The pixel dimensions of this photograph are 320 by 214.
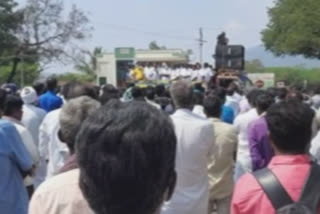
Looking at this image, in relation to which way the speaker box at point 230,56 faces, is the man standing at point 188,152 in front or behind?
in front

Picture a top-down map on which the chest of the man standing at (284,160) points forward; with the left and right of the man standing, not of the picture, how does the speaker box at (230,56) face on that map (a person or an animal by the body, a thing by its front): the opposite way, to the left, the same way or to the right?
the opposite way

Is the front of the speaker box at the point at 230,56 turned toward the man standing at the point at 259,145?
yes

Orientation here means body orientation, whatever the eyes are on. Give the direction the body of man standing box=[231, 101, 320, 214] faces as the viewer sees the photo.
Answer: away from the camera

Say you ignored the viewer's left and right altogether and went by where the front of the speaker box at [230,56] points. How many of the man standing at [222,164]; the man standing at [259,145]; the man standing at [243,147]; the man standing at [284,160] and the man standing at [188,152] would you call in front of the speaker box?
5

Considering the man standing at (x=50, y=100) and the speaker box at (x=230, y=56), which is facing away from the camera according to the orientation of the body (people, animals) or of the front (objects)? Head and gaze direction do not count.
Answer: the man standing

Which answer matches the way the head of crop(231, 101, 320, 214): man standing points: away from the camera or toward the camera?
away from the camera

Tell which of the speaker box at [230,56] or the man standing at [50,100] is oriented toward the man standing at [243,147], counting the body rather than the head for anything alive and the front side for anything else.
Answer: the speaker box

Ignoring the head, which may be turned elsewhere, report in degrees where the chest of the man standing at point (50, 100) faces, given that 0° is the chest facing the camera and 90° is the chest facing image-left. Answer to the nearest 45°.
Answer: approximately 180°

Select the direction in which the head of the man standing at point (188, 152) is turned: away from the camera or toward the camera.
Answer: away from the camera

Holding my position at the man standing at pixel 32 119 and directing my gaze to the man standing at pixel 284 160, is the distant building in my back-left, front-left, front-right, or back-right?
back-left

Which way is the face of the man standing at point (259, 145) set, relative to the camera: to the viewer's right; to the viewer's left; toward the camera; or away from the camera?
away from the camera

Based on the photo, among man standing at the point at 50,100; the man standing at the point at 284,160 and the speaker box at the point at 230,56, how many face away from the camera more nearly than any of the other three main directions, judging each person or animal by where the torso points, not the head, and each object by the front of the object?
2

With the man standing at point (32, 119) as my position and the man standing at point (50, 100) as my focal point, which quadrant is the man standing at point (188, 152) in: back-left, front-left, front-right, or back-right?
back-right

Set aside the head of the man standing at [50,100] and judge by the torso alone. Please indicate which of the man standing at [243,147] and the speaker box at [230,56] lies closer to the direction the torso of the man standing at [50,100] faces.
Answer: the speaker box

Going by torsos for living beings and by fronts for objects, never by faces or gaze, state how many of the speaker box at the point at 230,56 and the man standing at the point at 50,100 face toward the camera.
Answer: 1
